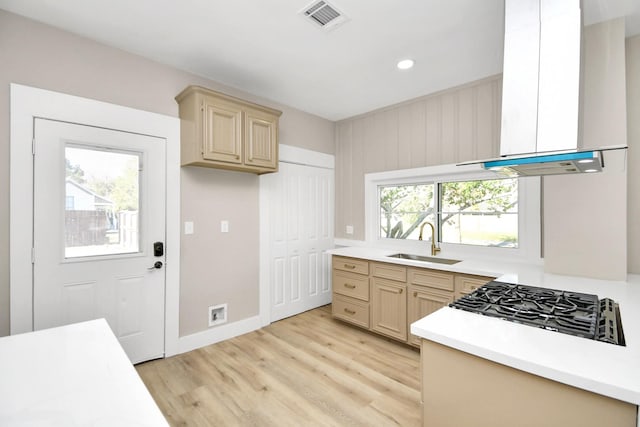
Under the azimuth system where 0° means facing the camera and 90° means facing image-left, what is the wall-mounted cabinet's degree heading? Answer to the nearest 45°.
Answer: approximately 315°

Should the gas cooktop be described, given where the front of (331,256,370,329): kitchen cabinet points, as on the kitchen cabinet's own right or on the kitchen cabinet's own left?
on the kitchen cabinet's own left

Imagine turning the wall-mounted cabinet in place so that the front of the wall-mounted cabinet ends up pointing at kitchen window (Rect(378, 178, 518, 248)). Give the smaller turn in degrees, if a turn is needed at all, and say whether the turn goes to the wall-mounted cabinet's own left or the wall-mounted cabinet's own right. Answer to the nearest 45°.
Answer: approximately 45° to the wall-mounted cabinet's own left

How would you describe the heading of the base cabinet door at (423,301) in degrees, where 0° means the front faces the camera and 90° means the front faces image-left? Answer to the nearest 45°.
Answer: approximately 45°

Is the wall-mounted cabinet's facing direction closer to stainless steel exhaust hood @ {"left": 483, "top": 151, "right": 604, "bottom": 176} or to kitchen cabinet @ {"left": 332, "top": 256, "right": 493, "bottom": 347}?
the stainless steel exhaust hood

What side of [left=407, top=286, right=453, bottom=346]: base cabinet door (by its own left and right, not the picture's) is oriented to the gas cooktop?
left
